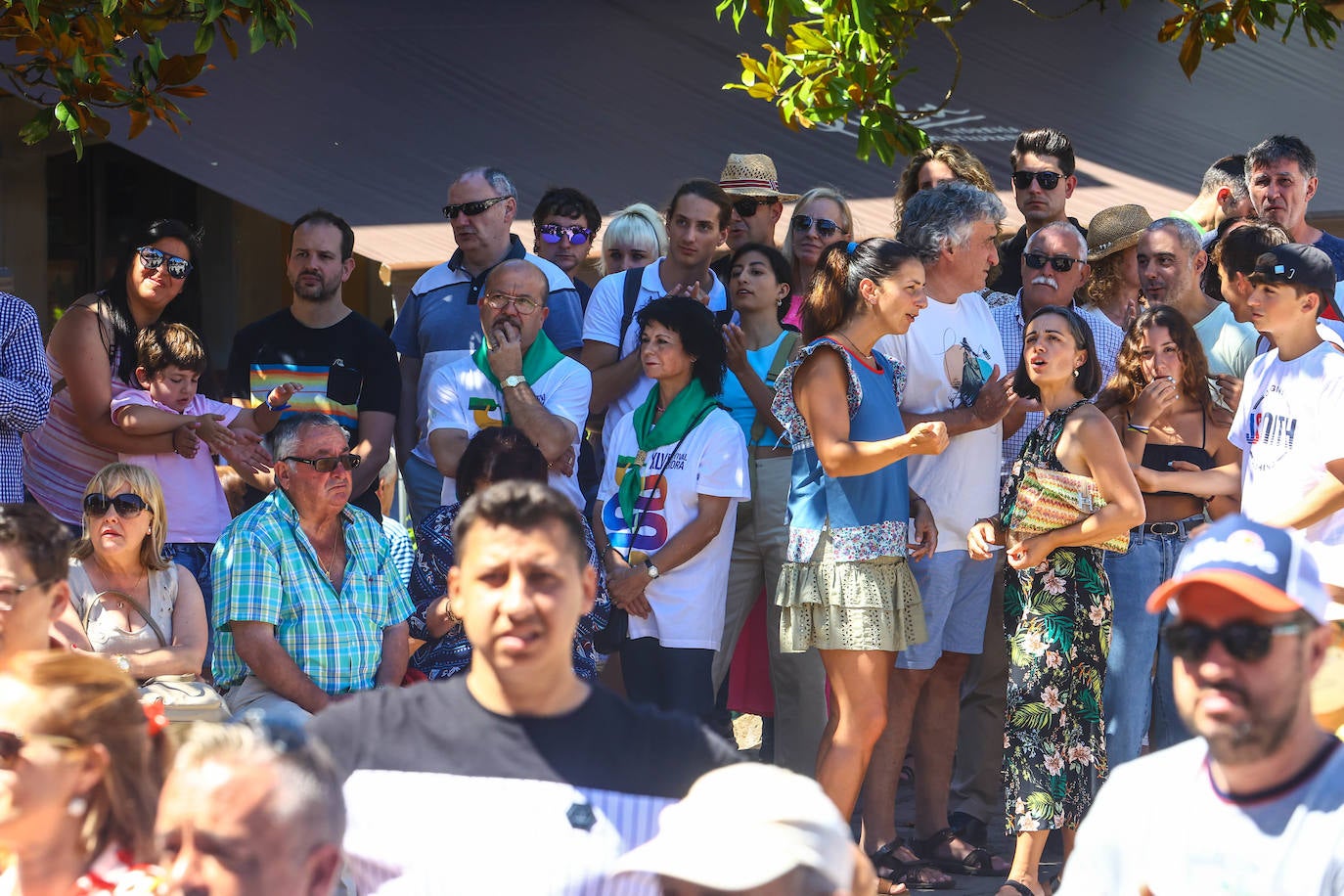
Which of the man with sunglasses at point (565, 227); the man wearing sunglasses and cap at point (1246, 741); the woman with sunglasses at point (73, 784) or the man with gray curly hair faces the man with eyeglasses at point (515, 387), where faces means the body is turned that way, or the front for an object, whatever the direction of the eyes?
the man with sunglasses at point (565, 227)

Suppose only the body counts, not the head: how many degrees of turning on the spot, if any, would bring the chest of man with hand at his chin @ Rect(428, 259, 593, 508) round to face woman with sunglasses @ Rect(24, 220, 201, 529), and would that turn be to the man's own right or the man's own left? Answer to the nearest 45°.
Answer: approximately 90° to the man's own right

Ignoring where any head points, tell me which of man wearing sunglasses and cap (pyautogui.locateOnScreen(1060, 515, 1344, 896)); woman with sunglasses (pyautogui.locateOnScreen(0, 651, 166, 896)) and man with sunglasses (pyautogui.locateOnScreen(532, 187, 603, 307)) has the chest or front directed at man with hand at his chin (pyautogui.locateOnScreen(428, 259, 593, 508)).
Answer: man with sunglasses (pyautogui.locateOnScreen(532, 187, 603, 307))

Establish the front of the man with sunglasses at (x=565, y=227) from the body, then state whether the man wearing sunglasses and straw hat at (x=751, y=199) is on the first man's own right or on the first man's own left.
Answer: on the first man's own left

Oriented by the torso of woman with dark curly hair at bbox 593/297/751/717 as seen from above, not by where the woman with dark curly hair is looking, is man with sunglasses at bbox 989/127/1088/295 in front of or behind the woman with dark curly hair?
behind

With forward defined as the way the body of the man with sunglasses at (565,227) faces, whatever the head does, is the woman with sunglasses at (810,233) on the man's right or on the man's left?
on the man's left
